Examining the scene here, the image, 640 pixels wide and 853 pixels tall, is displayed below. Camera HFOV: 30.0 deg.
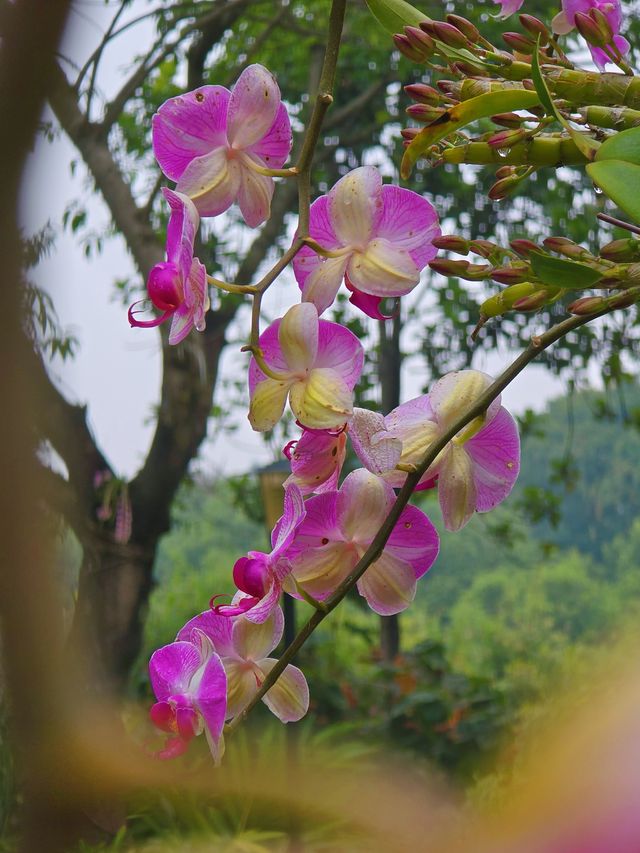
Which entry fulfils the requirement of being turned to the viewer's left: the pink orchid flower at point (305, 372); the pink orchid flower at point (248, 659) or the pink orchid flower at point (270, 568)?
the pink orchid flower at point (270, 568)

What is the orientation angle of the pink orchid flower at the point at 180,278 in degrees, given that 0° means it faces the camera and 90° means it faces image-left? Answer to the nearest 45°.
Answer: approximately 90°

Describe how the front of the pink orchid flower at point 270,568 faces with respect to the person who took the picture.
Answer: facing to the left of the viewer

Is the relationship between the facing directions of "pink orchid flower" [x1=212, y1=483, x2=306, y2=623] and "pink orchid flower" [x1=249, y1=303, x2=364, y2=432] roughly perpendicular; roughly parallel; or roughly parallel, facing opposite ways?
roughly perpendicular

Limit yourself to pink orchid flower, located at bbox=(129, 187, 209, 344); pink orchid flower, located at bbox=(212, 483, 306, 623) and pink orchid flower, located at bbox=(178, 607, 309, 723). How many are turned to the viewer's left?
2
